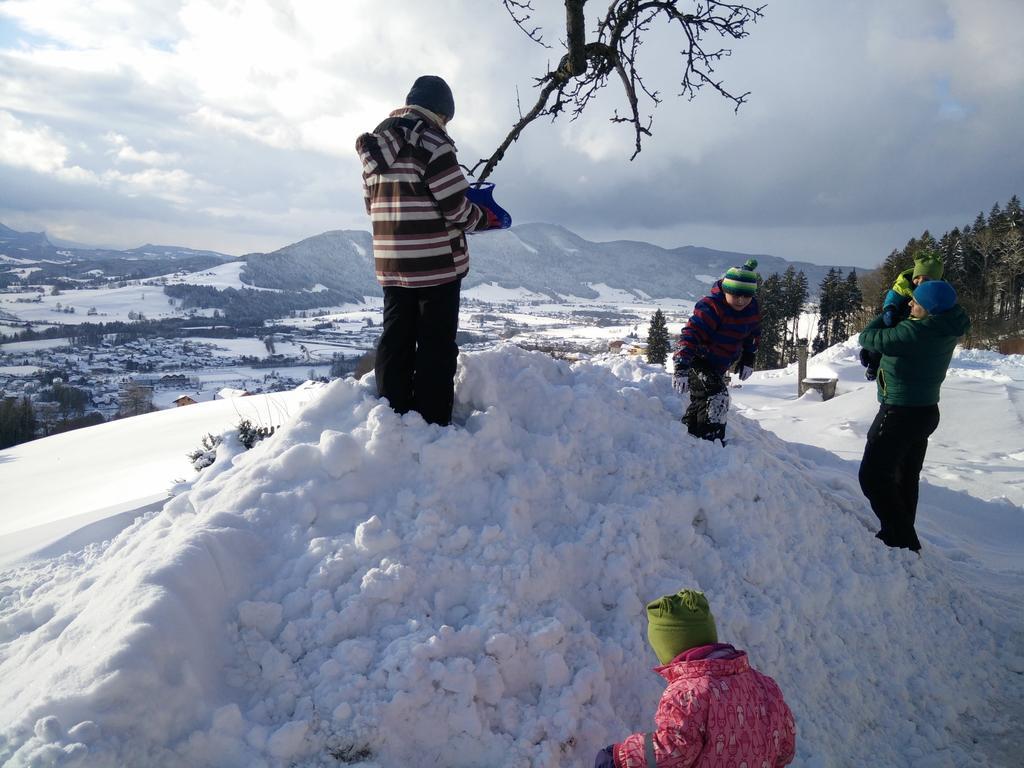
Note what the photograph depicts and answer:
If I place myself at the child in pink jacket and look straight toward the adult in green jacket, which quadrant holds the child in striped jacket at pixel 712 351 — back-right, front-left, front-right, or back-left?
front-left

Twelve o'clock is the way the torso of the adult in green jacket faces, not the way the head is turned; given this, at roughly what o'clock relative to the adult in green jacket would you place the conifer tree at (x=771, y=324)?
The conifer tree is roughly at 1 o'clock from the adult in green jacket.

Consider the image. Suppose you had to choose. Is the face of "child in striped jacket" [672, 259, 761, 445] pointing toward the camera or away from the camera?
toward the camera

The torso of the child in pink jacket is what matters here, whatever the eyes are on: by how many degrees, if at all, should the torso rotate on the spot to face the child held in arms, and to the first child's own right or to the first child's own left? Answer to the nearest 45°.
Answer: approximately 45° to the first child's own right

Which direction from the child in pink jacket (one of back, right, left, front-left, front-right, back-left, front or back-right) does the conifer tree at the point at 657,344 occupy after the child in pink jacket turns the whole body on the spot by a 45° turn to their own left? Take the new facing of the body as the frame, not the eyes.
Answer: right

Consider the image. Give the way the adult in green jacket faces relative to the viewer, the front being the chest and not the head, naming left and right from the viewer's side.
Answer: facing away from the viewer and to the left of the viewer

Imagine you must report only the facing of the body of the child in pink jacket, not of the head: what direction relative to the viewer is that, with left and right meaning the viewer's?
facing away from the viewer and to the left of the viewer

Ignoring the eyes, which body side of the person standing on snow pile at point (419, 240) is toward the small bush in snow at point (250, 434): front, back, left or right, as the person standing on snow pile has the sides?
left

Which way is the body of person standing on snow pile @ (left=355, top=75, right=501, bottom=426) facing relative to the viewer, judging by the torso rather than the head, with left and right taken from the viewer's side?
facing away from the viewer and to the right of the viewer

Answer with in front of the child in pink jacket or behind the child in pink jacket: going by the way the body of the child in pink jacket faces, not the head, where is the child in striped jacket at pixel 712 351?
in front

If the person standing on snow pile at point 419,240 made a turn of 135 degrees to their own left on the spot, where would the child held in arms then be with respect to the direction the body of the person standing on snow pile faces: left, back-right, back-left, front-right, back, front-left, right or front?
back

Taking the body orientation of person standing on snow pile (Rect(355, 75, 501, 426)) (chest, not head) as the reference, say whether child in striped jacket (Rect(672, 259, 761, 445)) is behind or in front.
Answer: in front

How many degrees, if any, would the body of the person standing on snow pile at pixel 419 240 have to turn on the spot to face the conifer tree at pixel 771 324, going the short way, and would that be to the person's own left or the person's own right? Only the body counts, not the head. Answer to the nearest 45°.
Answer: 0° — they already face it

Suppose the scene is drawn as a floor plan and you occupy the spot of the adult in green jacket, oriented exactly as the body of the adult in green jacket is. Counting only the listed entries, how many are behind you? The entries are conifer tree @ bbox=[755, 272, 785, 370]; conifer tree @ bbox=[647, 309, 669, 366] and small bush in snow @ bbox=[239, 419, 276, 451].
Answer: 0
